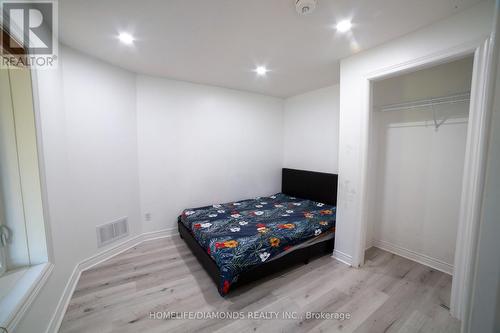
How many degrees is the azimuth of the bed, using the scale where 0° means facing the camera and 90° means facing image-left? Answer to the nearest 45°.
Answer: approximately 45°
